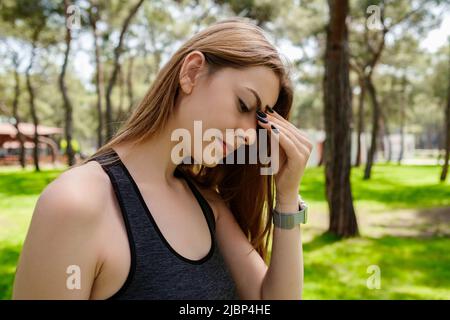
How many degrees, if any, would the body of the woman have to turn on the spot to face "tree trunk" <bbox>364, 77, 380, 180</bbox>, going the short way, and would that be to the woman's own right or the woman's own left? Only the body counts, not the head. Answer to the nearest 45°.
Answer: approximately 90° to the woman's own left

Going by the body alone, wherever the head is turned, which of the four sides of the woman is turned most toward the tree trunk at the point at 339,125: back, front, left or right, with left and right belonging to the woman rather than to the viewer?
left

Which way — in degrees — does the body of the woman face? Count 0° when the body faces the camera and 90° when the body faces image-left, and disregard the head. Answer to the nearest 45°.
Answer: approximately 315°
